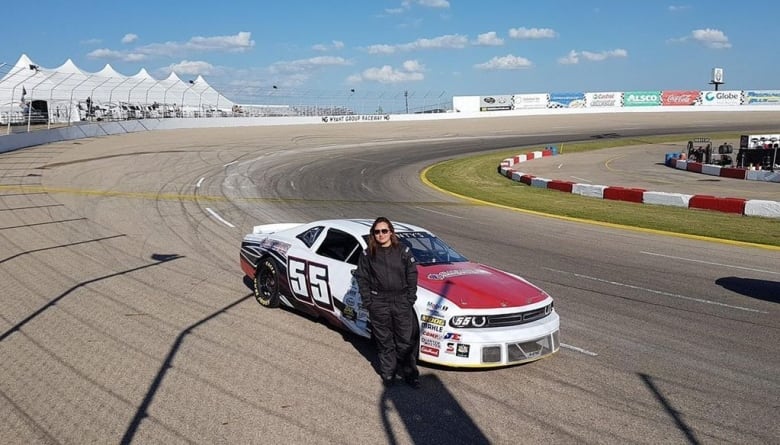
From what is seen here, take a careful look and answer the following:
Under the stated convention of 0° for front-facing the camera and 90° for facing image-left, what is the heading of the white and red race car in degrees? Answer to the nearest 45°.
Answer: approximately 315°

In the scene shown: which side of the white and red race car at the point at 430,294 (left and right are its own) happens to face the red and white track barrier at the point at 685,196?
left

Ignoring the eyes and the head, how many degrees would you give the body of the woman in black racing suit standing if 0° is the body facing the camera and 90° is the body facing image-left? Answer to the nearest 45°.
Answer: approximately 0°

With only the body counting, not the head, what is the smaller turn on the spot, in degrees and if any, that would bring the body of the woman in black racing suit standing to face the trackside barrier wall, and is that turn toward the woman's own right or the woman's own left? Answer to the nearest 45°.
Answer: approximately 135° to the woman's own left
